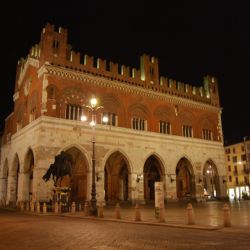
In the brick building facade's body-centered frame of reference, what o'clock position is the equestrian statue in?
The equestrian statue is roughly at 2 o'clock from the brick building facade.
